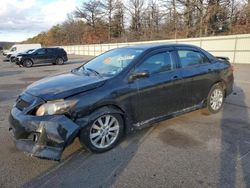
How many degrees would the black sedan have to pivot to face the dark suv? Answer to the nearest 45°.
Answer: approximately 135° to its right

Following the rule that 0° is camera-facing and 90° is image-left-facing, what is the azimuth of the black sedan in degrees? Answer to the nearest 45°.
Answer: approximately 45°

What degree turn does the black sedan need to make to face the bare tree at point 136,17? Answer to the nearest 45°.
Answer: approximately 135° to its right

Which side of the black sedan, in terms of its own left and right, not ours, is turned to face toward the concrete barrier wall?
back
